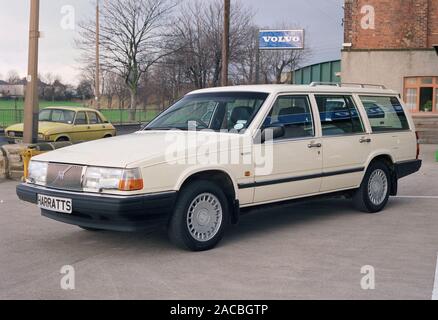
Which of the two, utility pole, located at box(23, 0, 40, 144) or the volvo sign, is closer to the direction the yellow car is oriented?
the utility pole

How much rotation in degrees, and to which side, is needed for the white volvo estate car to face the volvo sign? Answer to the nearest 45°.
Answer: approximately 135° to its right

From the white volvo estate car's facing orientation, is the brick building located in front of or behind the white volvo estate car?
behind

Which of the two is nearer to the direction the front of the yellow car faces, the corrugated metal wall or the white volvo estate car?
the white volvo estate car

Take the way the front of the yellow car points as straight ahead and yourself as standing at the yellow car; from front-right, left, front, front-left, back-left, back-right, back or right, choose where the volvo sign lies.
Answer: back

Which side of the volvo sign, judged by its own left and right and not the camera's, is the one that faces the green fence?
right

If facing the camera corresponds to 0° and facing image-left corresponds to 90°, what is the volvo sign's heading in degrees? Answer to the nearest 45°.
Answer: approximately 0°

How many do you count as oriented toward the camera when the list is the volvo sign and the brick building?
2
